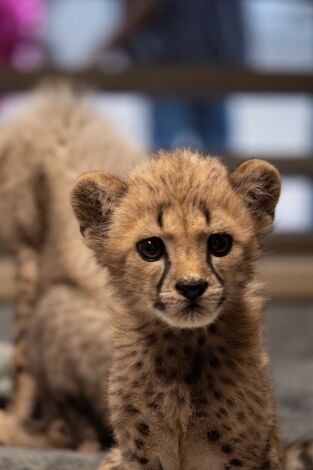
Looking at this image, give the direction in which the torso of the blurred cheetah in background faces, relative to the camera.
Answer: to the viewer's left

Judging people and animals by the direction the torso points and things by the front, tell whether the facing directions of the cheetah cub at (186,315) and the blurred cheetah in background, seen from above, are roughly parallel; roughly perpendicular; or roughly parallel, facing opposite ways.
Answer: roughly perpendicular

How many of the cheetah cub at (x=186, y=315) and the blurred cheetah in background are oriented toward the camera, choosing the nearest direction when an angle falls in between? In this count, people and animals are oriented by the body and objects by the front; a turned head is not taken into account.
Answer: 1

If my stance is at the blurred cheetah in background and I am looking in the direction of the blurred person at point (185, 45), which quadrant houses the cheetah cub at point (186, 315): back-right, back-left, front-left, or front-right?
back-right

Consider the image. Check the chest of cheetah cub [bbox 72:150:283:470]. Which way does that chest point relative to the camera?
toward the camera

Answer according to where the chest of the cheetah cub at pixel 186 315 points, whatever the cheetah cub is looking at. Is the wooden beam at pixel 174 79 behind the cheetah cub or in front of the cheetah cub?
behind

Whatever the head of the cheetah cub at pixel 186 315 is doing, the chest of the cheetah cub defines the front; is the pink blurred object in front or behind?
behind

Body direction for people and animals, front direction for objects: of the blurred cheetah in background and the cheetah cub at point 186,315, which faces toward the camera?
the cheetah cub

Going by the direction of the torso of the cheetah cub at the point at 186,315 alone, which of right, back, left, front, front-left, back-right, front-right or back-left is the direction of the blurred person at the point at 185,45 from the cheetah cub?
back
